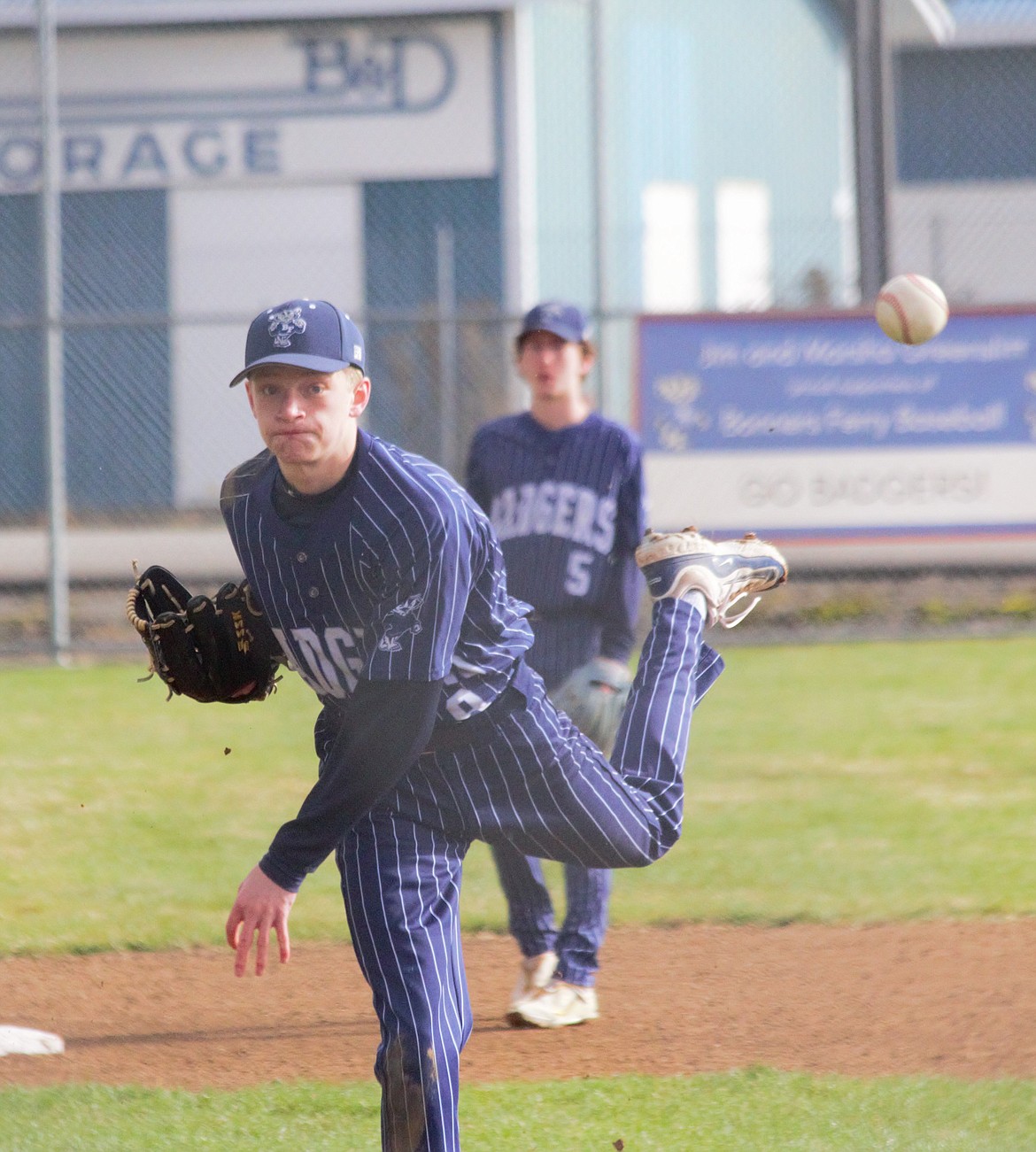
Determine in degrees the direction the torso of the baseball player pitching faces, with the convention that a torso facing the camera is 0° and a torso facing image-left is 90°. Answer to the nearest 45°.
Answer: approximately 45°

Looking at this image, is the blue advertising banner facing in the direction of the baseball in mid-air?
yes

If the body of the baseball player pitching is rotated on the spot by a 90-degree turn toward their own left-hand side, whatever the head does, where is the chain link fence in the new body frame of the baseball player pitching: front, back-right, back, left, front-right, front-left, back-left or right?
back-left

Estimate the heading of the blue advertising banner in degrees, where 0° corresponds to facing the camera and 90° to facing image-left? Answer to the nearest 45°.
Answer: approximately 0°

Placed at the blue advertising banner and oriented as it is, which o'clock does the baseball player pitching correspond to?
The baseball player pitching is roughly at 12 o'clock from the blue advertising banner.

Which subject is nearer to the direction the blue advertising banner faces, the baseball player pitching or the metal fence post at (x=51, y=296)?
the baseball player pitching

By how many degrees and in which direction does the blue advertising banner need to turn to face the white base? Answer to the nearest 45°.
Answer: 0° — it already faces it

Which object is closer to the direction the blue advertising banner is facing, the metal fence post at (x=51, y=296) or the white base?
the white base
